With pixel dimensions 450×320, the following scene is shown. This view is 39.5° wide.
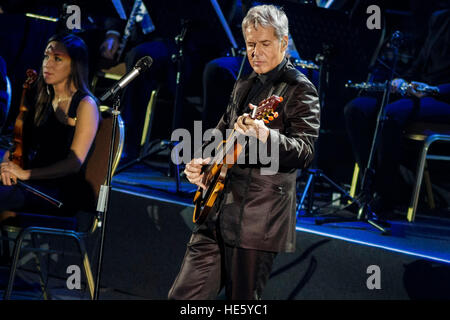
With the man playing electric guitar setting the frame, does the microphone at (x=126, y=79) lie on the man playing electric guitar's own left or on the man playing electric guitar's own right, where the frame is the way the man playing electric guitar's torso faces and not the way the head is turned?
on the man playing electric guitar's own right

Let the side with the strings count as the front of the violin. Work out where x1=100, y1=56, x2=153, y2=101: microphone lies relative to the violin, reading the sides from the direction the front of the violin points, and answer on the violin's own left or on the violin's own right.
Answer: on the violin's own left

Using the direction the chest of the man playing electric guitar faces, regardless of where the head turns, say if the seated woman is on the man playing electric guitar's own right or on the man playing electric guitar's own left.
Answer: on the man playing electric guitar's own right

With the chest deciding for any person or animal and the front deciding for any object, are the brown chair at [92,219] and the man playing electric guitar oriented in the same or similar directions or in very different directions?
same or similar directions

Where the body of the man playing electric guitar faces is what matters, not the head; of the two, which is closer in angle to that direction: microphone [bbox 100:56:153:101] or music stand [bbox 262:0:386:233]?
the microphone

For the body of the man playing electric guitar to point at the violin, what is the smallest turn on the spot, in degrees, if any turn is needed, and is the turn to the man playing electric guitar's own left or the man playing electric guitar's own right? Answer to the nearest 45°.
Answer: approximately 90° to the man playing electric guitar's own right

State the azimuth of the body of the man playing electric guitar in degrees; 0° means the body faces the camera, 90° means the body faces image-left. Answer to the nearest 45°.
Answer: approximately 45°

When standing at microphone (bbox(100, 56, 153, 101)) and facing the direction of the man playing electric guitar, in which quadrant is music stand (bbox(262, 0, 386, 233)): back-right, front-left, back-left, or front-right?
front-left
